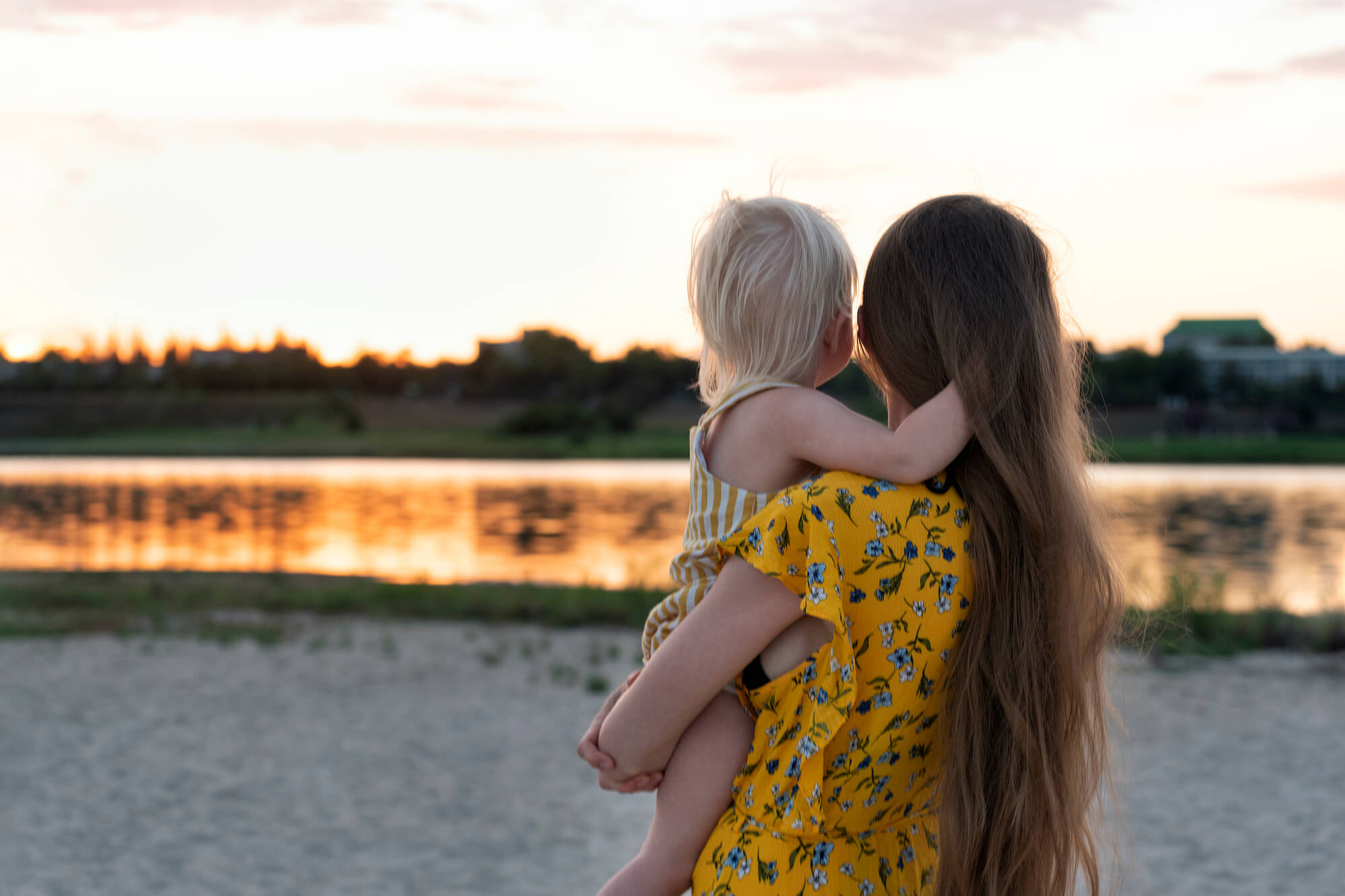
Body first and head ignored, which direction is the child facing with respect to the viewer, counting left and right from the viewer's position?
facing away from the viewer and to the right of the viewer
